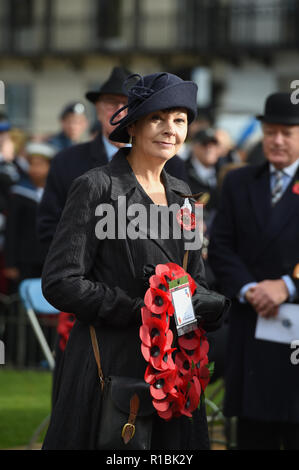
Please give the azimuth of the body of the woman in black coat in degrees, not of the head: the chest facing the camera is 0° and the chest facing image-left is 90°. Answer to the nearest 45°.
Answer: approximately 315°

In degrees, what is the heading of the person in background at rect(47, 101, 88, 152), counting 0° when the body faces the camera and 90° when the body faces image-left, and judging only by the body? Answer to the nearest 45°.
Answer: approximately 315°

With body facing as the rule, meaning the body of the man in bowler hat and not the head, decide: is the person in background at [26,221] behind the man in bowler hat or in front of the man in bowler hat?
behind

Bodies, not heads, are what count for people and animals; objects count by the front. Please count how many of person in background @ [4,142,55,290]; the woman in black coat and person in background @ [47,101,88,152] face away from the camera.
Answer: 0

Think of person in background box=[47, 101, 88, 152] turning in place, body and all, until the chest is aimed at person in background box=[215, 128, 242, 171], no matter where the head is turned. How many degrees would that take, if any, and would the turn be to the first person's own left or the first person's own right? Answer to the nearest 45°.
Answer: approximately 45° to the first person's own left

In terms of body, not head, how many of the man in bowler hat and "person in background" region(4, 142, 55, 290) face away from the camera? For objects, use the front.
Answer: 0

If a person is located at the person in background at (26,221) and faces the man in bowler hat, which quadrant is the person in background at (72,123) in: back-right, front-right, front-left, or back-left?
back-left

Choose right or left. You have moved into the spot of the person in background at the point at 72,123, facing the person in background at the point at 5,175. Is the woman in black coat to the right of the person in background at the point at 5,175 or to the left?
left

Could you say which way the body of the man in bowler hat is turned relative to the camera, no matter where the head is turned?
toward the camera

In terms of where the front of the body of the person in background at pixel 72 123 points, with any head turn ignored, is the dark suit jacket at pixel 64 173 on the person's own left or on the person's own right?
on the person's own right

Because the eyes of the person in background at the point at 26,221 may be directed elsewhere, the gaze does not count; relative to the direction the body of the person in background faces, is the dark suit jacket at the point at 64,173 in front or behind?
in front

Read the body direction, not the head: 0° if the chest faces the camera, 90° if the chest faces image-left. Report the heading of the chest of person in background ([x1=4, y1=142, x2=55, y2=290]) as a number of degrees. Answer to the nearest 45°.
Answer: approximately 315°
